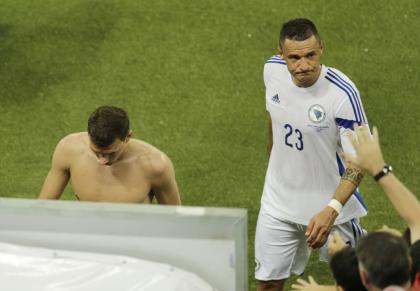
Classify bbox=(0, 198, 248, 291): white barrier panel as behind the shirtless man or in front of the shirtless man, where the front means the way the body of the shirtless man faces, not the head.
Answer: in front

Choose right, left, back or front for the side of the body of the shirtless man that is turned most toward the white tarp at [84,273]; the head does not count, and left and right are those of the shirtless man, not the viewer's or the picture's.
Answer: front

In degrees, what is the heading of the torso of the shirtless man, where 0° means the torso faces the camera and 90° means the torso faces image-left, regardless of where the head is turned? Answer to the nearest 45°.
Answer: approximately 0°
